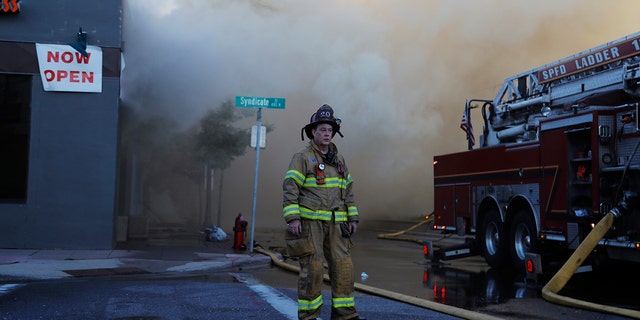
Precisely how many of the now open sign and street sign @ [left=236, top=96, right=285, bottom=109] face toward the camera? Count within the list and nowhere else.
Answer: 2

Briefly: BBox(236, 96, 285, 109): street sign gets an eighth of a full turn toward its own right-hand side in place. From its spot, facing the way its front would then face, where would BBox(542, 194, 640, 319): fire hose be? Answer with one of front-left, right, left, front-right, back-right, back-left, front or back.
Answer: left

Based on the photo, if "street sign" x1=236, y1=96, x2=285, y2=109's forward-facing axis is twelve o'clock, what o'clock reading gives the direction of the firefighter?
The firefighter is roughly at 12 o'clock from the street sign.

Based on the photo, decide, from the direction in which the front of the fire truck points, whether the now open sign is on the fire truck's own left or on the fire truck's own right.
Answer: on the fire truck's own right

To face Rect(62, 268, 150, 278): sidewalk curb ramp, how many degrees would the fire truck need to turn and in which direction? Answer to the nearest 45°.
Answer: approximately 90° to its right

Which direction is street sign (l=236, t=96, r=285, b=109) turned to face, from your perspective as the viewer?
facing the viewer

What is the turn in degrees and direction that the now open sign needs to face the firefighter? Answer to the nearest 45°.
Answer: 0° — it already faces them

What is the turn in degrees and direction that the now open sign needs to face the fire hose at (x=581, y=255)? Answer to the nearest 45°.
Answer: approximately 45° to its left

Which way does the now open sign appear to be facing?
toward the camera

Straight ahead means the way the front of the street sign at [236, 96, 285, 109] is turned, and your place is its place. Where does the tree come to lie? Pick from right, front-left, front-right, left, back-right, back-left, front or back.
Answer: back

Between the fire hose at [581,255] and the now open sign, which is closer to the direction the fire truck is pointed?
the fire hose

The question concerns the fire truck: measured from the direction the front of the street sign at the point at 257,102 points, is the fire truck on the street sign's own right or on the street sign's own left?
on the street sign's own left

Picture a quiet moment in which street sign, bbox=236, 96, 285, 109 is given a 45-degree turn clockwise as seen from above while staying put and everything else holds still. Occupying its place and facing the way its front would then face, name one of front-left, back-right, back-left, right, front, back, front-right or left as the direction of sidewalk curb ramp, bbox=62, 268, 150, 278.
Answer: front

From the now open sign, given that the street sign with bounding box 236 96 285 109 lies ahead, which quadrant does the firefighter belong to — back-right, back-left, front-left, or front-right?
front-right

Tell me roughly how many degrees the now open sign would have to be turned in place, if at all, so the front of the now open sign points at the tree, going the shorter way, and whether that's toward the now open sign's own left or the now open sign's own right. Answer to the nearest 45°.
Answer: approximately 135° to the now open sign's own left
